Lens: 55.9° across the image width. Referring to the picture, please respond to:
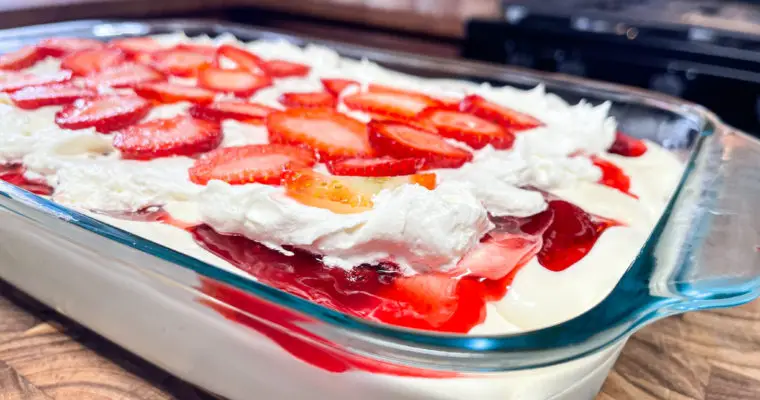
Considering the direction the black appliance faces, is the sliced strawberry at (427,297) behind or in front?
in front

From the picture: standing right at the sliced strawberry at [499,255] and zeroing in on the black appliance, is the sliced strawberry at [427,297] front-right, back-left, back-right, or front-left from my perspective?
back-left
